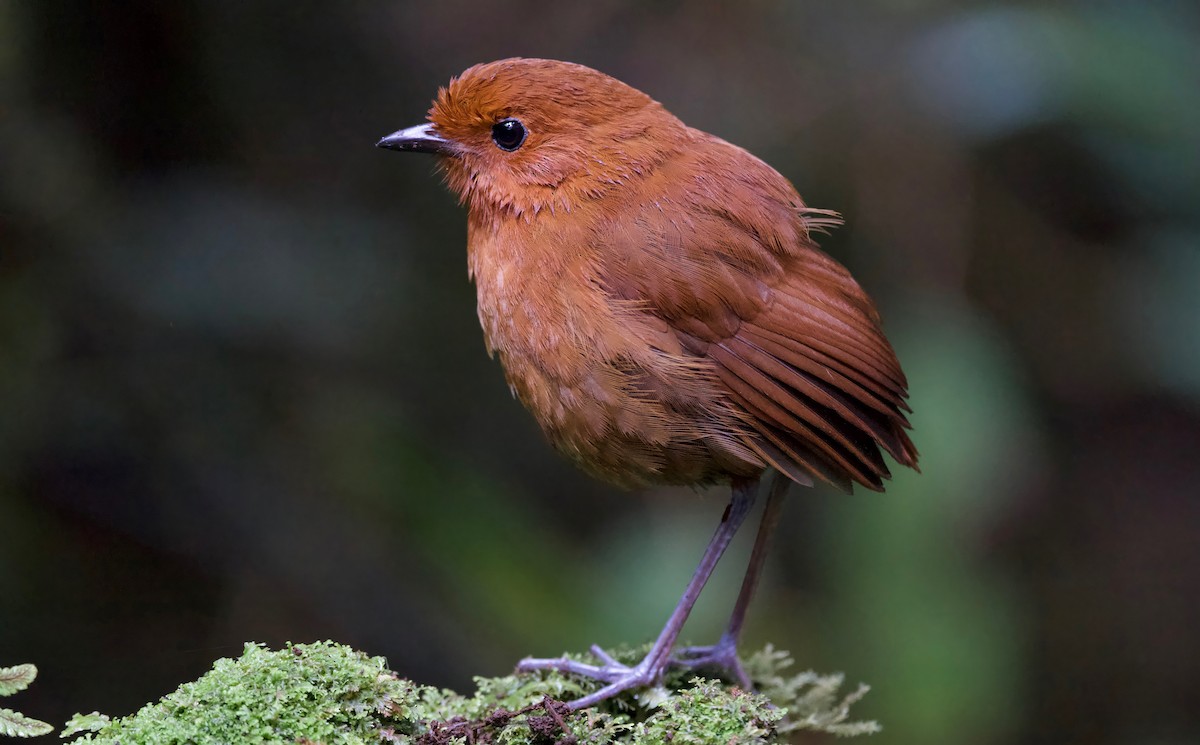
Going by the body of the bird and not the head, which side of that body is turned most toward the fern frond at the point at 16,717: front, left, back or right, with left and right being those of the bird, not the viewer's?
front

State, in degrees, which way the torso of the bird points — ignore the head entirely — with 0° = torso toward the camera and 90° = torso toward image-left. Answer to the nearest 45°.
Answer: approximately 90°
